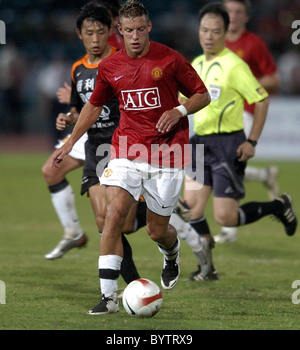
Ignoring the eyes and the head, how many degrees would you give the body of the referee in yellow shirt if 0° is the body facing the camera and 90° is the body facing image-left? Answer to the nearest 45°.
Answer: approximately 45°

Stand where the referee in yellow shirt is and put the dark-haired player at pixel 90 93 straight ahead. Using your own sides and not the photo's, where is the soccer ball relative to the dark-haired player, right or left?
left

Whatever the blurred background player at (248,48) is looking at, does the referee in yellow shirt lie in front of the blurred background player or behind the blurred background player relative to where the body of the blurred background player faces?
in front

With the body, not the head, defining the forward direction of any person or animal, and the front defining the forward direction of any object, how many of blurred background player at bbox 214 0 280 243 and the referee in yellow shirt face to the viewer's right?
0

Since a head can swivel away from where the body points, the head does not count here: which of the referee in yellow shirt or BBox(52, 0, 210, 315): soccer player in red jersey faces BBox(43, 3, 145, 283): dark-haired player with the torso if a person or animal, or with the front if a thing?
the referee in yellow shirt

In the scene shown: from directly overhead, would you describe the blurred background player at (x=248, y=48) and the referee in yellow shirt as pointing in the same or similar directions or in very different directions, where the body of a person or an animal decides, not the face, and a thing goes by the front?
same or similar directions

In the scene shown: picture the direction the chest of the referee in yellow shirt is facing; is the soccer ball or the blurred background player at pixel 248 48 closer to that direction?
the soccer ball

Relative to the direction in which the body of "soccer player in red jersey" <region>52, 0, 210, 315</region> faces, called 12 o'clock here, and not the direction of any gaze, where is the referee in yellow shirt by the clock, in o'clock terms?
The referee in yellow shirt is roughly at 7 o'clock from the soccer player in red jersey.

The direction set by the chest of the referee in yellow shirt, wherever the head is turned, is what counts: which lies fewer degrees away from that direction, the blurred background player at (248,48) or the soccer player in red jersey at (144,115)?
the soccer player in red jersey

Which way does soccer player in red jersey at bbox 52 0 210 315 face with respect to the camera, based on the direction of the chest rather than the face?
toward the camera

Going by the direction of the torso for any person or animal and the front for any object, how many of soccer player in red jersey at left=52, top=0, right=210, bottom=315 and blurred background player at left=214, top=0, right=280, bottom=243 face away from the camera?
0

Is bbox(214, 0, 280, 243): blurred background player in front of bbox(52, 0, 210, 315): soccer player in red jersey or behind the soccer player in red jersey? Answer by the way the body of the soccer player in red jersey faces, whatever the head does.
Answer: behind

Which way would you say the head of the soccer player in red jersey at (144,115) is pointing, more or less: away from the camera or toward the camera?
toward the camera

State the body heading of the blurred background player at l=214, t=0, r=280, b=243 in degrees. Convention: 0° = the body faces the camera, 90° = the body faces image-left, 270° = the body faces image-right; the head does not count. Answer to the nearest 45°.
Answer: approximately 45°

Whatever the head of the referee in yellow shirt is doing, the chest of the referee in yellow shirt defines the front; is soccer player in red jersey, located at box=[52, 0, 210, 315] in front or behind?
in front
